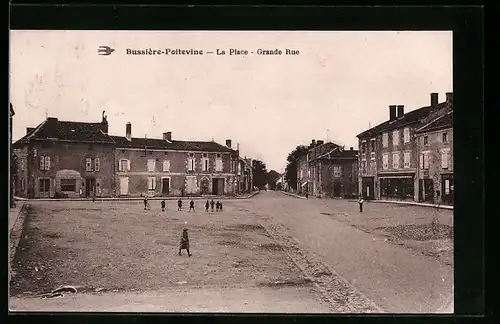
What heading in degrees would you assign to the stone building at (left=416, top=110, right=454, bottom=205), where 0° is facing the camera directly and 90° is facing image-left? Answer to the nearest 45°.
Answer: approximately 45°

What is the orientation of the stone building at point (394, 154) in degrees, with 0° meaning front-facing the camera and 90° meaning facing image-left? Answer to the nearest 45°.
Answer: approximately 45°

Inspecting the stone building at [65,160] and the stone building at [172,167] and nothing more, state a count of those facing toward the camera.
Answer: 2

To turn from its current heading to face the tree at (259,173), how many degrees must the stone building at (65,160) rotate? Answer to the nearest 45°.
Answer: approximately 90° to its left

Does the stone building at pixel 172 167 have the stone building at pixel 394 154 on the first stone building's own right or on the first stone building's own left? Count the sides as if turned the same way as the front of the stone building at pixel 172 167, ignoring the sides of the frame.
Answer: on the first stone building's own left
